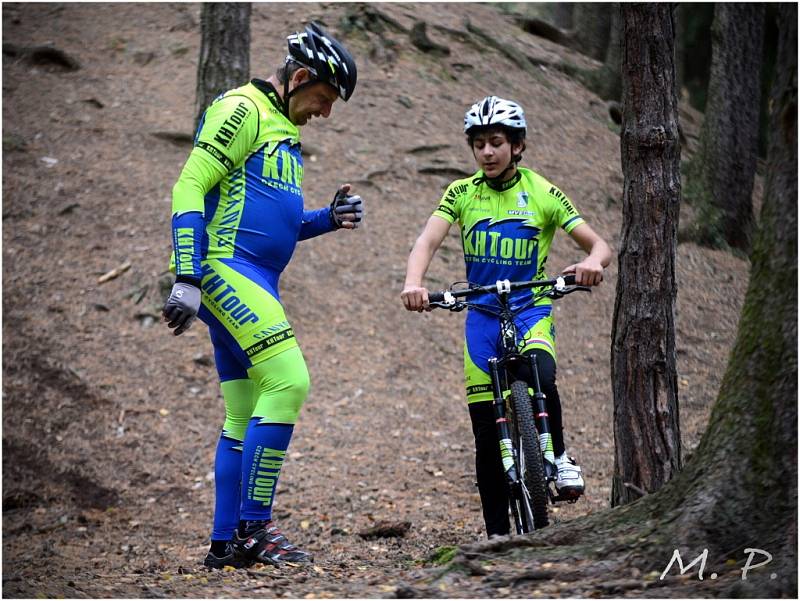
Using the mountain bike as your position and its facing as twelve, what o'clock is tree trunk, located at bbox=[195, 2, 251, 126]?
The tree trunk is roughly at 5 o'clock from the mountain bike.

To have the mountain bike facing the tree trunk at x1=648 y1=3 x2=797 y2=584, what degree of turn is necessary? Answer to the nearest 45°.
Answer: approximately 45° to its left

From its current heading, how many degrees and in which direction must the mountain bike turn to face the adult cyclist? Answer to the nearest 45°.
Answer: approximately 90° to its right

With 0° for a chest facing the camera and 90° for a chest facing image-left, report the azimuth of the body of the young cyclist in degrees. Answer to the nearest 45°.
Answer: approximately 0°

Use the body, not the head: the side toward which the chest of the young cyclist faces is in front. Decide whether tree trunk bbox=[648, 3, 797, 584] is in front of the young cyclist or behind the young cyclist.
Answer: in front

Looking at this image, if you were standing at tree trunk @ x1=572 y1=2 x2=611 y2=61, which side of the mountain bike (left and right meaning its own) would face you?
back

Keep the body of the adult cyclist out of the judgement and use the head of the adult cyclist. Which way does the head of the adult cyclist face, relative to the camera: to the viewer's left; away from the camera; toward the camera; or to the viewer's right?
to the viewer's right

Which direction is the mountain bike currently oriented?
toward the camera

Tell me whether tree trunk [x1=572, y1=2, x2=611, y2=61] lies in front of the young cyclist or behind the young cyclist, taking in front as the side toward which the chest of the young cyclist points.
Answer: behind
